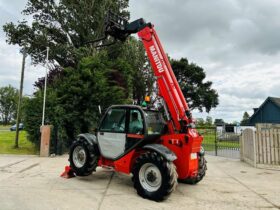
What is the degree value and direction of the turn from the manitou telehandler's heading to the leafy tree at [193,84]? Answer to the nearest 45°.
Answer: approximately 45° to its right

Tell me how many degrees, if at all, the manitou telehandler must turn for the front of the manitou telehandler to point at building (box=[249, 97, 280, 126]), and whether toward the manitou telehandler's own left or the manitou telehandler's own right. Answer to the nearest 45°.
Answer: approximately 90° to the manitou telehandler's own right

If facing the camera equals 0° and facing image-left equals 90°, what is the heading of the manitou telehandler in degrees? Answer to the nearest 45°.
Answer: approximately 135°

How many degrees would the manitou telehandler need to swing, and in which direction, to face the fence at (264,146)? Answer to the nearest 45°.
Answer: approximately 90° to its right

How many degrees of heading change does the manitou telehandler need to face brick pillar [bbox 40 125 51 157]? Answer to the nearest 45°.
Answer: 0° — it already faces it

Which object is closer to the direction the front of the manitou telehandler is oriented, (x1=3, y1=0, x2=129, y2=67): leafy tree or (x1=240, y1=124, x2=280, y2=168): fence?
the leafy tree
